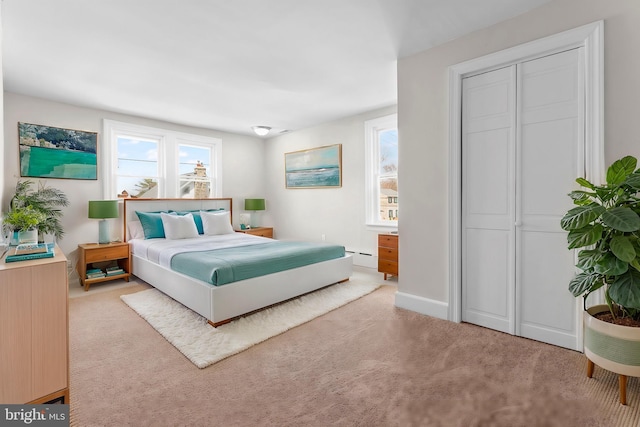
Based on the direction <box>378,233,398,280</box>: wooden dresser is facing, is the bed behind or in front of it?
in front

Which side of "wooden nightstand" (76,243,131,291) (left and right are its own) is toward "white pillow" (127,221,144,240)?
left

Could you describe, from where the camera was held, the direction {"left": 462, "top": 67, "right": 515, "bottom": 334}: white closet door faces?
facing the viewer and to the left of the viewer

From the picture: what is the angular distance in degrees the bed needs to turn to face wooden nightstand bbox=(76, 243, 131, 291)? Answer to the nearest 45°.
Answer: approximately 180°

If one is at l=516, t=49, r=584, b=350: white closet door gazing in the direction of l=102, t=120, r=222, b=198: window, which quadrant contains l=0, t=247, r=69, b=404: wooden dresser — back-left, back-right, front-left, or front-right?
front-left

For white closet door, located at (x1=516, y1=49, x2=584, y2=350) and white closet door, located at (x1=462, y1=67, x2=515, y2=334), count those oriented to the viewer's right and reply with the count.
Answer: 0

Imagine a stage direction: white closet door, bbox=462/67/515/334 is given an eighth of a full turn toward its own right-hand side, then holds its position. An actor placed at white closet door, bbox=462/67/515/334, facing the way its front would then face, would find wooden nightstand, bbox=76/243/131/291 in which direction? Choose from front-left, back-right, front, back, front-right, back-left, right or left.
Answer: front

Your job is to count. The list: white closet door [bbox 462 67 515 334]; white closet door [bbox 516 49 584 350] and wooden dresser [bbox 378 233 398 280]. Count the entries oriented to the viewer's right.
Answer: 0

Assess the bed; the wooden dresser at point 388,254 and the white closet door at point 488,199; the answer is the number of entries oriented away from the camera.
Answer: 0

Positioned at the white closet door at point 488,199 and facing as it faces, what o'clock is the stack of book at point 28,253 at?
The stack of book is roughly at 12 o'clock from the white closet door.

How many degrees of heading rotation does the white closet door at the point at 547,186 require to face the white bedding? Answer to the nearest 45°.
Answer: approximately 45° to its right

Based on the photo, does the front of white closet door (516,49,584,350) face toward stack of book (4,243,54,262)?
yes

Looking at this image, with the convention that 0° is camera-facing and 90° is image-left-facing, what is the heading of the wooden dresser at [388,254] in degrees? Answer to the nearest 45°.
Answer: approximately 45°

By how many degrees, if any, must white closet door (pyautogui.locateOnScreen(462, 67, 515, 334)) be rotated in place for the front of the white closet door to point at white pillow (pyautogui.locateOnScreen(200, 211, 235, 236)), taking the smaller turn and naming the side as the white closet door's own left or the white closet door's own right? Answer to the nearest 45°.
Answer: approximately 45° to the white closet door's own right

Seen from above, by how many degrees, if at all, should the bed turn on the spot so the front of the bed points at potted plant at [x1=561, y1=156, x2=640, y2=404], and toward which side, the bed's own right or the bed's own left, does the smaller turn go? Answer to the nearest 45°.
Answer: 0° — it already faces it

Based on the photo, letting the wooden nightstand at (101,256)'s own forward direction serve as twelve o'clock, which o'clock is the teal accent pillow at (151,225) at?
The teal accent pillow is roughly at 10 o'clock from the wooden nightstand.

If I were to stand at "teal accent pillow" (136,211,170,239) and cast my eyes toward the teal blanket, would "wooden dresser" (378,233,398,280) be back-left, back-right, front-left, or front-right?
front-left
